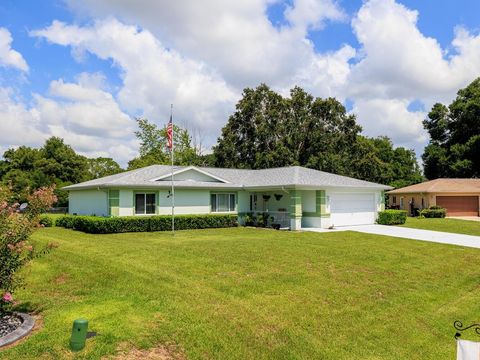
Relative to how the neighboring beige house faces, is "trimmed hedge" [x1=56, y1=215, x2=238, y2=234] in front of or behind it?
in front

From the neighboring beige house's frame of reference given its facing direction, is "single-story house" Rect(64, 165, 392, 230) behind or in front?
in front

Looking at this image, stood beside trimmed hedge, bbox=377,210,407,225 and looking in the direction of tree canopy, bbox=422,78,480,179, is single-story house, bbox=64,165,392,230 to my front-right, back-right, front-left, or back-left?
back-left

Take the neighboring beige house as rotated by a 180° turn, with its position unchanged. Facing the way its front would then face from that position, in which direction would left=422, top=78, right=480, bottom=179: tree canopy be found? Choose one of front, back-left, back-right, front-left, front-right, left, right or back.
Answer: front

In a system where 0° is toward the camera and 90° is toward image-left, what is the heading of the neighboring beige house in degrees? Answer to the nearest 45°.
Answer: approximately 0°

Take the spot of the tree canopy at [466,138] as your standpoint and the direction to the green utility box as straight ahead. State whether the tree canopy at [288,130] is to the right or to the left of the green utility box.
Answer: right

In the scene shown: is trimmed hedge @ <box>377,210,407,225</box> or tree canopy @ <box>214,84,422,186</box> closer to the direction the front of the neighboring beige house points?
the trimmed hedge

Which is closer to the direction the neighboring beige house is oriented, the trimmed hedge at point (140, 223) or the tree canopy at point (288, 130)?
the trimmed hedge

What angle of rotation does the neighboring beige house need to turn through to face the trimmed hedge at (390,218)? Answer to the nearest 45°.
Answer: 0° — it already faces it

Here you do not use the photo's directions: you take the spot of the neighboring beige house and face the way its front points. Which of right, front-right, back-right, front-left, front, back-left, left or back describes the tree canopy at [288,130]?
right
